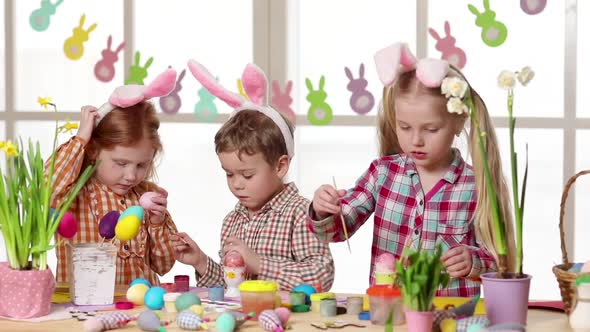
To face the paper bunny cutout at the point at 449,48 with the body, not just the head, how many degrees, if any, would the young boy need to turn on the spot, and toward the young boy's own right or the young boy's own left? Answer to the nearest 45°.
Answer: approximately 180°

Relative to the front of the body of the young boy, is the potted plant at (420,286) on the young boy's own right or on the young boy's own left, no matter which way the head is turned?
on the young boy's own left

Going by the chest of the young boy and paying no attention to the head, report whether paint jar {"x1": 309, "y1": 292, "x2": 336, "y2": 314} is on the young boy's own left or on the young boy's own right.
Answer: on the young boy's own left

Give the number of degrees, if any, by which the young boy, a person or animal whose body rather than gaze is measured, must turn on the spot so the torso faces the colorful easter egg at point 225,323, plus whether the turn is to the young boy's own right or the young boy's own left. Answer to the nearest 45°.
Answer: approximately 45° to the young boy's own left

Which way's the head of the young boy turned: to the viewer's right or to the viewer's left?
to the viewer's left

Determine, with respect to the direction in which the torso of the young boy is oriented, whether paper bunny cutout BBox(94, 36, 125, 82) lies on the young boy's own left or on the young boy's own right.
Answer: on the young boy's own right

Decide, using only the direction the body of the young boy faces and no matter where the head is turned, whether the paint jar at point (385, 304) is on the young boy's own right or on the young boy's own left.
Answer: on the young boy's own left

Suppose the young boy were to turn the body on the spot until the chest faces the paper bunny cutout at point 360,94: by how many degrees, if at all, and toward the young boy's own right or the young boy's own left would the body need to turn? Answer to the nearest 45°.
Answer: approximately 135° to the young boy's own right

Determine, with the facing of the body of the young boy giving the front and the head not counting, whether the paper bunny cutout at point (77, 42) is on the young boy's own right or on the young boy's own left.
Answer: on the young boy's own right

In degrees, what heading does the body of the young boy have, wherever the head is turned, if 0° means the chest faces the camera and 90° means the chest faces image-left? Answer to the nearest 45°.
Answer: approximately 45°
